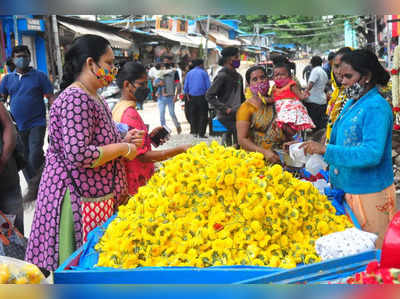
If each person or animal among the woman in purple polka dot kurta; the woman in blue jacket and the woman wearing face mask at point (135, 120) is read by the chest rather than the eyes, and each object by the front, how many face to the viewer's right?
2

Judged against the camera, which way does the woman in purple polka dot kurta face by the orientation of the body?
to the viewer's right

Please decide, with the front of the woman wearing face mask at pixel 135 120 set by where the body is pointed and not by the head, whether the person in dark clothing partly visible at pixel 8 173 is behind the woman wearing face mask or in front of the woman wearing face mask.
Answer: behind

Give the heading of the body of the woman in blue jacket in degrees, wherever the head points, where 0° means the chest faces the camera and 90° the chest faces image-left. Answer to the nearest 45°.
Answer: approximately 90°

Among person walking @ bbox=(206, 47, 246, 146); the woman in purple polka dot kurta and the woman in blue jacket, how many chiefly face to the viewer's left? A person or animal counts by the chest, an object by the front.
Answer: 1

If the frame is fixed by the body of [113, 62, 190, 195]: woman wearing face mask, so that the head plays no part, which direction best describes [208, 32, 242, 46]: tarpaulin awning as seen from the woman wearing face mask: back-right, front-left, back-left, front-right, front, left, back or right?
left

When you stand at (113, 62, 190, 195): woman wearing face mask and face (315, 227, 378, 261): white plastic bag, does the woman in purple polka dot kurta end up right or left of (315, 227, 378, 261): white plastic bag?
right

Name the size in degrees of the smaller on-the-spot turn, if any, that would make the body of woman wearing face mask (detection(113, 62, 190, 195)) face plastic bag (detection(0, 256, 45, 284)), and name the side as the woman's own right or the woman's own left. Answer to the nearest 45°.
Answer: approximately 90° to the woman's own right

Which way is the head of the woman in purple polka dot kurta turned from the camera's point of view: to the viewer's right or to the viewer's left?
to the viewer's right

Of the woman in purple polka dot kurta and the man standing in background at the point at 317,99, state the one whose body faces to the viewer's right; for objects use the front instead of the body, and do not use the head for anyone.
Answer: the woman in purple polka dot kurta

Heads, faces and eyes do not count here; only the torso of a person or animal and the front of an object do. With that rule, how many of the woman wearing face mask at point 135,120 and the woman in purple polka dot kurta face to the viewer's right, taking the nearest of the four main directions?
2
